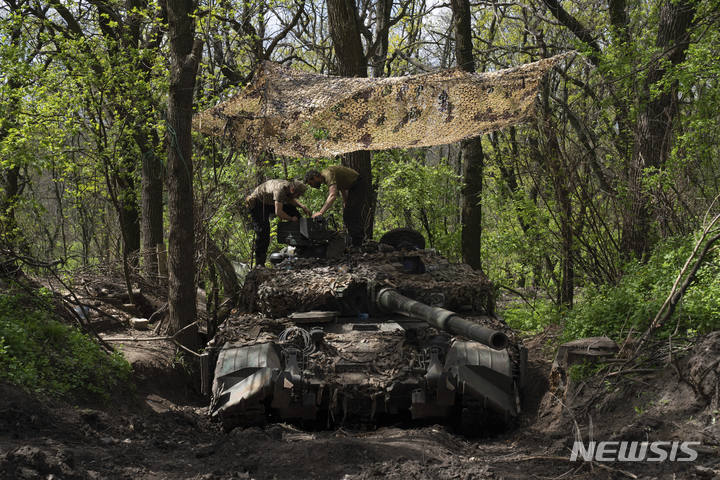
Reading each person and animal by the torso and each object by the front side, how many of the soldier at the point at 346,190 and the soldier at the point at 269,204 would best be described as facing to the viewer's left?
1

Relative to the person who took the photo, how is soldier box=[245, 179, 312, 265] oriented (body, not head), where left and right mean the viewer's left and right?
facing to the right of the viewer

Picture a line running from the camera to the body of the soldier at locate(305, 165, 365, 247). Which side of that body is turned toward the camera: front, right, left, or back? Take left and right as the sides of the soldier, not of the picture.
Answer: left

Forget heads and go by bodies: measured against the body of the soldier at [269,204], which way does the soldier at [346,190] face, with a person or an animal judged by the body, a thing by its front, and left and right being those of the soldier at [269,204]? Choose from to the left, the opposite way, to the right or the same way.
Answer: the opposite way

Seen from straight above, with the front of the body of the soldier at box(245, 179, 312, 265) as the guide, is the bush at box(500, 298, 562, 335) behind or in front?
in front

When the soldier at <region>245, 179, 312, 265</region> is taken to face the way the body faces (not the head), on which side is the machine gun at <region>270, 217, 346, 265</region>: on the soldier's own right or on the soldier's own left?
on the soldier's own right

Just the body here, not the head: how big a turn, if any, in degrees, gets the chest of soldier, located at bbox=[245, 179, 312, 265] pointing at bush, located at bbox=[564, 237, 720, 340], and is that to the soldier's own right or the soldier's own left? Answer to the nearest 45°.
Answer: approximately 45° to the soldier's own right
